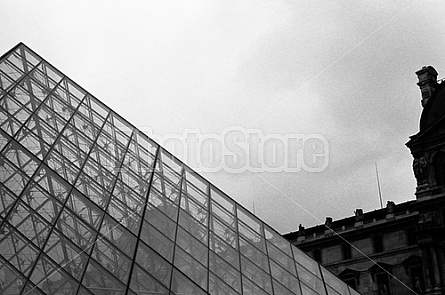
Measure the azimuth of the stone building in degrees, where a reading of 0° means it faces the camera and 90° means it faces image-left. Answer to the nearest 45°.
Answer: approximately 45°

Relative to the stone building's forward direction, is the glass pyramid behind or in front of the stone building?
in front
